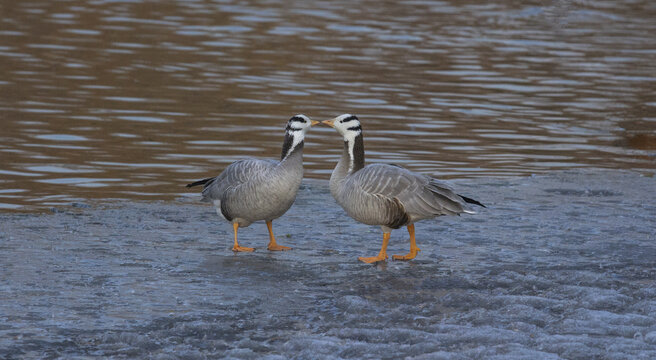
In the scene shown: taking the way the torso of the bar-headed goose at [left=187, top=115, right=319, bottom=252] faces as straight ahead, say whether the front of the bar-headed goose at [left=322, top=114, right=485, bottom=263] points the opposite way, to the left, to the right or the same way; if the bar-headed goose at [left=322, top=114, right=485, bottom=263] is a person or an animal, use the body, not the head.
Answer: the opposite way

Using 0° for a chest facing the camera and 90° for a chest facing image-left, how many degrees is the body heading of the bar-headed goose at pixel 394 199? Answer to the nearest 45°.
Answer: approximately 90°

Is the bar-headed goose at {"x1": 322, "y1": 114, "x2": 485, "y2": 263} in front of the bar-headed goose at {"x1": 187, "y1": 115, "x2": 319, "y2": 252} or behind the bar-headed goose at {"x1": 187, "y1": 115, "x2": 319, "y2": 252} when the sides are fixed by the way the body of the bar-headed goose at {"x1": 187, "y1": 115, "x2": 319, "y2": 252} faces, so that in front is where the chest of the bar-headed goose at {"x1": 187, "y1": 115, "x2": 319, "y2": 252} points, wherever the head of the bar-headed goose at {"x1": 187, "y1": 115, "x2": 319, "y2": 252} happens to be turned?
in front

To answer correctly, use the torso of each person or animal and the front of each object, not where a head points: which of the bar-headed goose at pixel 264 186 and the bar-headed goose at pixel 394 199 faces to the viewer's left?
the bar-headed goose at pixel 394 199

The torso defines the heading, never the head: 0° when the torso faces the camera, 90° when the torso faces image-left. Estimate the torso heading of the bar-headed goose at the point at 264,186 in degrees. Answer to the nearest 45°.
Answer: approximately 270°

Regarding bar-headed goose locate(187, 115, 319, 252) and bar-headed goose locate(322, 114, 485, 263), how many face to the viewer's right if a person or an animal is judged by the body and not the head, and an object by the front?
1

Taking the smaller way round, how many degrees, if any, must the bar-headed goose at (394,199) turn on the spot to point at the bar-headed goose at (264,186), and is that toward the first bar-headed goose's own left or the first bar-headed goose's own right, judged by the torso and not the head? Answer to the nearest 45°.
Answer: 0° — it already faces it
